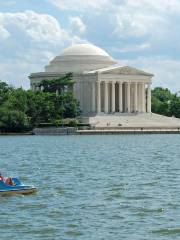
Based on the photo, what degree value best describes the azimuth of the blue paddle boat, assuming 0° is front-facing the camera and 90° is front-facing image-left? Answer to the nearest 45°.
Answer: approximately 270°
